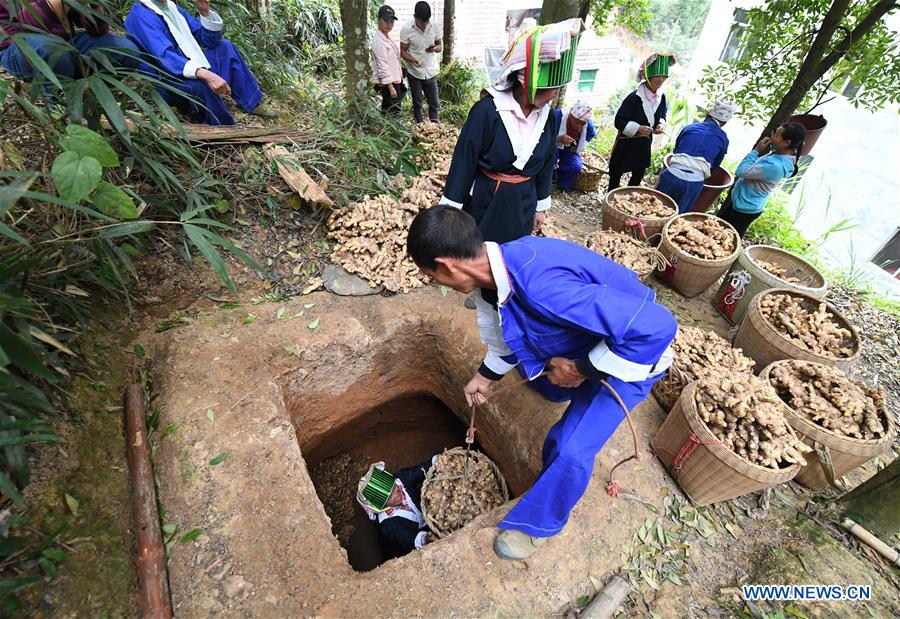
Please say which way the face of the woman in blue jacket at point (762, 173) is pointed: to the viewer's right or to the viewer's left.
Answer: to the viewer's left

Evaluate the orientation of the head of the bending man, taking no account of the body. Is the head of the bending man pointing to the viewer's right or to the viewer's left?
to the viewer's left

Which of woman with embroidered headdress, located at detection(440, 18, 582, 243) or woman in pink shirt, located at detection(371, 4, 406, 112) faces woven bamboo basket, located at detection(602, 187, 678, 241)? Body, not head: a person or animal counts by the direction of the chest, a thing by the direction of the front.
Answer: the woman in pink shirt

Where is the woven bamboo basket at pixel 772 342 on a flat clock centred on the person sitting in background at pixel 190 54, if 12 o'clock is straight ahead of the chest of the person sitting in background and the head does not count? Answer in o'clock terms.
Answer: The woven bamboo basket is roughly at 12 o'clock from the person sitting in background.

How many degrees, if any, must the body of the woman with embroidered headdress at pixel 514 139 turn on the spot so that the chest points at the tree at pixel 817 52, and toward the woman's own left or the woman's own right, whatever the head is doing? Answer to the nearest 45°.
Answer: approximately 90° to the woman's own left

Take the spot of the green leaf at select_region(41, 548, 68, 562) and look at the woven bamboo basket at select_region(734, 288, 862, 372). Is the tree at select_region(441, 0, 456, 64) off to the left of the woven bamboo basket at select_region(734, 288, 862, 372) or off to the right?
left

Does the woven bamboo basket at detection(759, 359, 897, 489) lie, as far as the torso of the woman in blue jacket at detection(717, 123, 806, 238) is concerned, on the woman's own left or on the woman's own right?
on the woman's own left

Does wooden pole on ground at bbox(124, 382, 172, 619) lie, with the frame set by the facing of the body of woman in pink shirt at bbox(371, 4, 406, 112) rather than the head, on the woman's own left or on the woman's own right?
on the woman's own right

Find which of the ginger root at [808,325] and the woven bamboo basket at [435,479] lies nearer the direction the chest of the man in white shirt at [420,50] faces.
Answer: the woven bamboo basket

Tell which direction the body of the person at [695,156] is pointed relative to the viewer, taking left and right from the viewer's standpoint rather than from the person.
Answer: facing away from the viewer and to the right of the viewer

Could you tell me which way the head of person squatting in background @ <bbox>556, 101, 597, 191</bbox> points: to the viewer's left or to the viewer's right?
to the viewer's left
